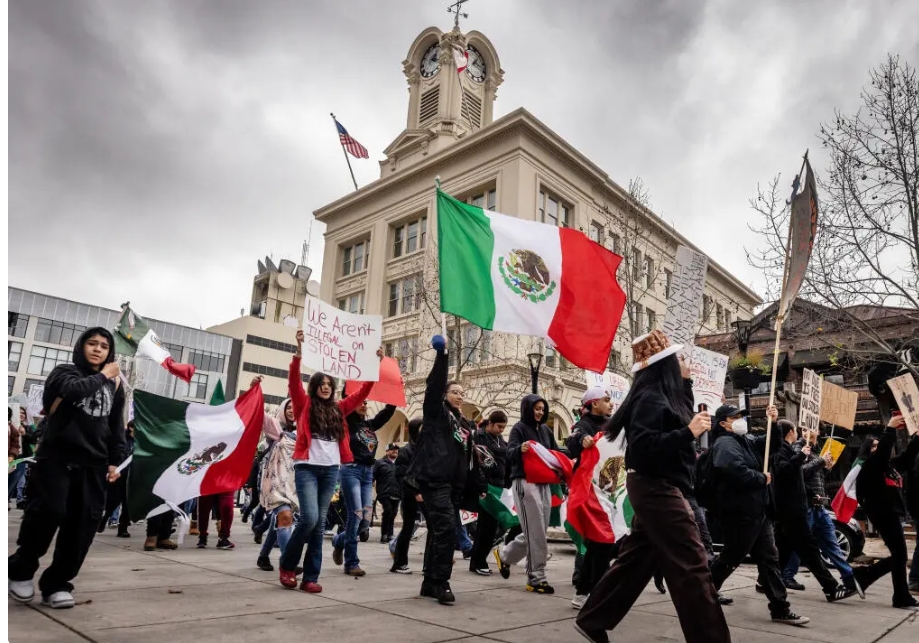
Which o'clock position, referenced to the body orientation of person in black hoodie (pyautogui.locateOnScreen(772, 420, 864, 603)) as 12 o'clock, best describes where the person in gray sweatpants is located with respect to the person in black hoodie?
The person in gray sweatpants is roughly at 5 o'clock from the person in black hoodie.

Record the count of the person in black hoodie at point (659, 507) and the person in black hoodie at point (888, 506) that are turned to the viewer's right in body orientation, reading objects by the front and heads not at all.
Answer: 2

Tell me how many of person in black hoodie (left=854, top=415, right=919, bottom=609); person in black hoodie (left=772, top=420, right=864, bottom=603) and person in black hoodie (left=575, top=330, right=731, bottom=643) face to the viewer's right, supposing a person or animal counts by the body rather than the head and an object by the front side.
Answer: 3

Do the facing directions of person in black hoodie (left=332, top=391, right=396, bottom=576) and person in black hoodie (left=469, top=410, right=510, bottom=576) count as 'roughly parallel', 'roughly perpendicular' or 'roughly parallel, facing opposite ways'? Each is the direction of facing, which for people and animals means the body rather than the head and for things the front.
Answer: roughly parallel

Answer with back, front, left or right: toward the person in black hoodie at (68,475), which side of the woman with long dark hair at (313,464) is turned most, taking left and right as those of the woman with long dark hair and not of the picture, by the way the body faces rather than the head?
right

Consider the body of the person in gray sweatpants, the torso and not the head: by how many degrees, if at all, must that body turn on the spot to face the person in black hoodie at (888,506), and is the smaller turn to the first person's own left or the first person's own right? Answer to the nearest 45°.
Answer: approximately 45° to the first person's own left

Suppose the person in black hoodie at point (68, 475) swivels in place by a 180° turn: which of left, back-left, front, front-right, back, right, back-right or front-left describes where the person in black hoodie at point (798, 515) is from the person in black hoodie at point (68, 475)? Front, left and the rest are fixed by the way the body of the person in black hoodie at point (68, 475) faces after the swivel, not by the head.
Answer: back-right

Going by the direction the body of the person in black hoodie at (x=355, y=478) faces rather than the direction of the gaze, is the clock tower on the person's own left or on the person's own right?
on the person's own left

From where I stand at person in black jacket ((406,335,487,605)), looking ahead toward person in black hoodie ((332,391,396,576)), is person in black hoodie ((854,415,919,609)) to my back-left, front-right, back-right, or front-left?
back-right

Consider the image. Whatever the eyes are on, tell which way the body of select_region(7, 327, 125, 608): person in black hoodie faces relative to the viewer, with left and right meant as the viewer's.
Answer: facing the viewer and to the right of the viewer

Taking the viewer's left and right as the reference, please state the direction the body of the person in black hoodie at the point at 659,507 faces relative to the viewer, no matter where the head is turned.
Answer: facing to the right of the viewer
